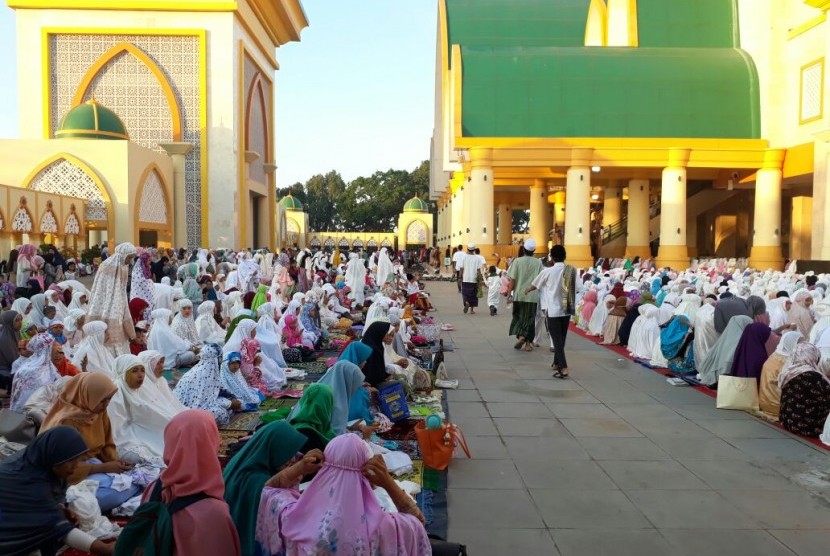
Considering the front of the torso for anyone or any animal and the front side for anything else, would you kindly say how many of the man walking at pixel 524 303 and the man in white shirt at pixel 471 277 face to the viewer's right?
0

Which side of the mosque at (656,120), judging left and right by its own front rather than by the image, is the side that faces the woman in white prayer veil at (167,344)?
front

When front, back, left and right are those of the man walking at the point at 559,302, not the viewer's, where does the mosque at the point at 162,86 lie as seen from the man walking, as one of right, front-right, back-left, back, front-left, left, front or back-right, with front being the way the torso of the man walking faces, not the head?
front-left

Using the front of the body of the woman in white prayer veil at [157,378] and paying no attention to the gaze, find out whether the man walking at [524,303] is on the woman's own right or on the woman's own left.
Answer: on the woman's own left

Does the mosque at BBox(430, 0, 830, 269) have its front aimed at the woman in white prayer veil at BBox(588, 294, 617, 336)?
yes

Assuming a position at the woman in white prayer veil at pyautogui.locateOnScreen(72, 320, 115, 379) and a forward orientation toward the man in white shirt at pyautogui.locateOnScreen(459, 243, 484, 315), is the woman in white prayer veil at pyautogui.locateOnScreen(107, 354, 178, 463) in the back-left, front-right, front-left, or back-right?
back-right

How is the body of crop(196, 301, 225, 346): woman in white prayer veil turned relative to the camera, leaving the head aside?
to the viewer's right

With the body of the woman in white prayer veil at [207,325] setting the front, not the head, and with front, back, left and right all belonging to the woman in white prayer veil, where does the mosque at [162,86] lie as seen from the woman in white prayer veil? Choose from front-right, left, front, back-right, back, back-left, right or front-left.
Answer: left

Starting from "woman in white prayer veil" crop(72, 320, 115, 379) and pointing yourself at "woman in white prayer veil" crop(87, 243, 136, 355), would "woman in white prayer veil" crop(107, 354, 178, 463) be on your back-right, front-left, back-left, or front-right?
back-right
